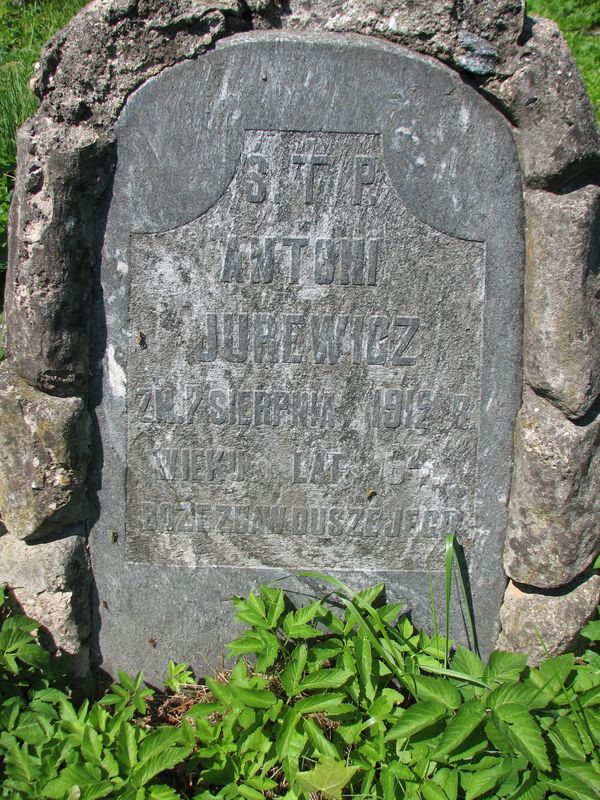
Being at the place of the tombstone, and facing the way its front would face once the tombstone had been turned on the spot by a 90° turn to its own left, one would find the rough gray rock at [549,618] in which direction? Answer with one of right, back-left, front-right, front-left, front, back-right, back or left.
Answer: front

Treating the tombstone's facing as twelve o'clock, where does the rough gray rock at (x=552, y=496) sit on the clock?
The rough gray rock is roughly at 9 o'clock from the tombstone.

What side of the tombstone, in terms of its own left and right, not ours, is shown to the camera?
front
